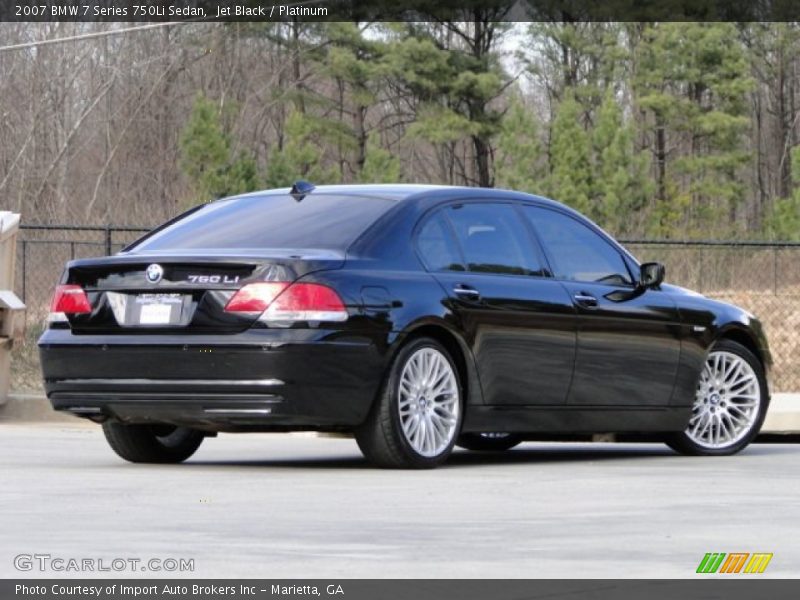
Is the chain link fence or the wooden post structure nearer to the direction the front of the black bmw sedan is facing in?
the chain link fence

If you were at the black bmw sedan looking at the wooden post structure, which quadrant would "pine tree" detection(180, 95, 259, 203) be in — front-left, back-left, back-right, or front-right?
front-right

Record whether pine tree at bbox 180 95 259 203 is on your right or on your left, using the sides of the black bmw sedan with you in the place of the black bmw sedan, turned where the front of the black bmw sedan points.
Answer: on your left

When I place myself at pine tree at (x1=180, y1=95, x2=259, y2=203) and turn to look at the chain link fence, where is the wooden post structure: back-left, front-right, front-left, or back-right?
front-right

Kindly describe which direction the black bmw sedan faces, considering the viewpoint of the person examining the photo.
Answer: facing away from the viewer and to the right of the viewer

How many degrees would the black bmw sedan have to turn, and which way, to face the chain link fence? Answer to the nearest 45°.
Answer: approximately 45° to its left
